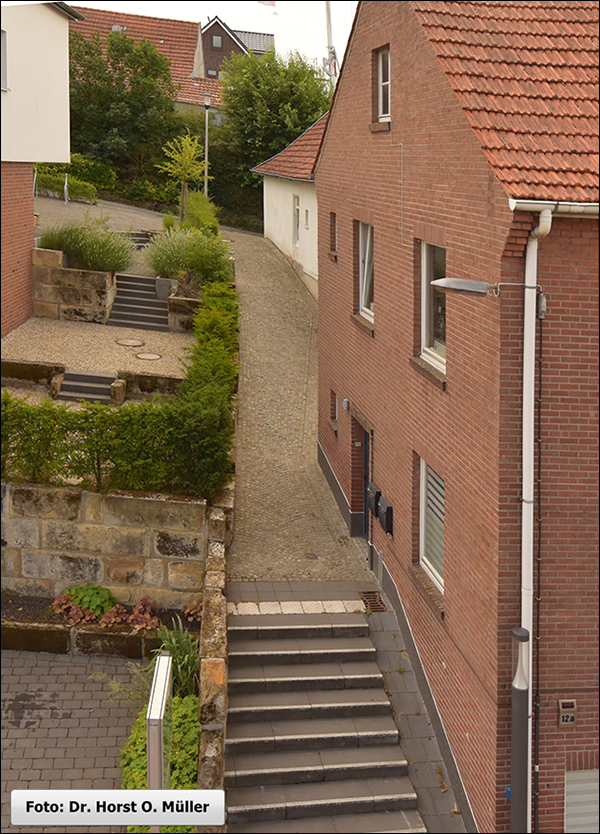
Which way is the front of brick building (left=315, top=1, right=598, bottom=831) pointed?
to the viewer's left

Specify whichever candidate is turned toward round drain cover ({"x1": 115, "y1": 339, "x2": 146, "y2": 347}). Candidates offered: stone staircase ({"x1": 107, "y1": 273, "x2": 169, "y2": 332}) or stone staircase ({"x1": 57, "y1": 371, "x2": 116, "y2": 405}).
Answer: stone staircase ({"x1": 107, "y1": 273, "x2": 169, "y2": 332})

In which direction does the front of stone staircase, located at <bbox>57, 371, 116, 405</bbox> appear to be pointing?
toward the camera

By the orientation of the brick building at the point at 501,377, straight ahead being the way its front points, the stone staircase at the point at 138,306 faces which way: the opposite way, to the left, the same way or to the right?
to the left

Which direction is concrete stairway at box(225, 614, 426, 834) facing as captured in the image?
toward the camera

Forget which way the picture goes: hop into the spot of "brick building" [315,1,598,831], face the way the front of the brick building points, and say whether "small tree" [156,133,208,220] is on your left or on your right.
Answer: on your right

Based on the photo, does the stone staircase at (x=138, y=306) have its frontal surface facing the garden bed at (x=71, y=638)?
yes

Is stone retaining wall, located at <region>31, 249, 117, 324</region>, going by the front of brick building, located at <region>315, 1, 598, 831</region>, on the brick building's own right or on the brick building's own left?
on the brick building's own right

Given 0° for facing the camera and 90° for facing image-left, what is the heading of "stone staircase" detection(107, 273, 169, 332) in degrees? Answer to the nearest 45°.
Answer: approximately 0°

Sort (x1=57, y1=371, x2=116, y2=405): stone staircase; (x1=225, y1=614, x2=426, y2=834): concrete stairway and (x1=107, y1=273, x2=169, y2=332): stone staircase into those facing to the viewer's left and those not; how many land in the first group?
0
